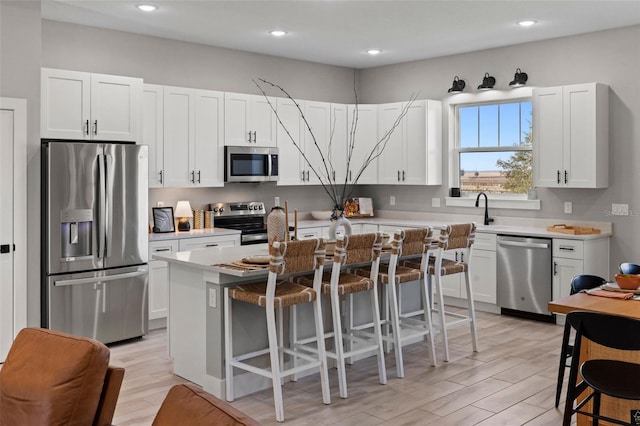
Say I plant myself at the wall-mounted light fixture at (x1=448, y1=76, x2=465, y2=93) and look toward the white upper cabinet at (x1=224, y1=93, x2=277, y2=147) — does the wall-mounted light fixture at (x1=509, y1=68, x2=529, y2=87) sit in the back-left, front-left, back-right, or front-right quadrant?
back-left

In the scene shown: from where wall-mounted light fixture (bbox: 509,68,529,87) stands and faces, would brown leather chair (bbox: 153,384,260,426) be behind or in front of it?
in front

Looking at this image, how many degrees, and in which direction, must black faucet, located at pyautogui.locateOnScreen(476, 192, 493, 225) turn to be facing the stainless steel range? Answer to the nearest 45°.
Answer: approximately 45° to its right

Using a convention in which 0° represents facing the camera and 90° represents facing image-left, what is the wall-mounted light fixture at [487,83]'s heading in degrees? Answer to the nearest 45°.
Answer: approximately 45°

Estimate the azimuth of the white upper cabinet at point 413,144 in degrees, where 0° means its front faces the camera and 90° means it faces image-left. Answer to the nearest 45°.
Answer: approximately 45°

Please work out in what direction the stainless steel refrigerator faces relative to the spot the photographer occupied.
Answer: facing the viewer and to the right of the viewer

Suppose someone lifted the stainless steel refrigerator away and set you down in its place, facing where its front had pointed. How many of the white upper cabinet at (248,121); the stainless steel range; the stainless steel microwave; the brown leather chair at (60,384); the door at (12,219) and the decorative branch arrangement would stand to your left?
4

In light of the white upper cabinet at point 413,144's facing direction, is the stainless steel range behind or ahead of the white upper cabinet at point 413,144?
ahead

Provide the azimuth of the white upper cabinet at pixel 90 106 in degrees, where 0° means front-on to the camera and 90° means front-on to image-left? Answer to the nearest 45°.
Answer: approximately 315°

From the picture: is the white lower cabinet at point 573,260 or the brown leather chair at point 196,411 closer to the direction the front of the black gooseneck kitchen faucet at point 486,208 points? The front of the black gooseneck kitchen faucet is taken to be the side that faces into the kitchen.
the brown leather chair
